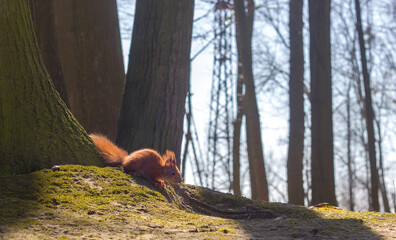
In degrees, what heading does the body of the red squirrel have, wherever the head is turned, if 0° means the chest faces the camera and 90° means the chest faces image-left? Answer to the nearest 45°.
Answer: approximately 270°

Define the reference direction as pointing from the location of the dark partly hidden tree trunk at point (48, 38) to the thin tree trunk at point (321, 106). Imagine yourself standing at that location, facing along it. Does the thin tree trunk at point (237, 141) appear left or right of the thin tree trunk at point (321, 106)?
left

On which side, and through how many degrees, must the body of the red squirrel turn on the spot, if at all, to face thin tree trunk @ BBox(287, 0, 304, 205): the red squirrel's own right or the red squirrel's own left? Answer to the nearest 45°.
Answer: approximately 45° to the red squirrel's own left

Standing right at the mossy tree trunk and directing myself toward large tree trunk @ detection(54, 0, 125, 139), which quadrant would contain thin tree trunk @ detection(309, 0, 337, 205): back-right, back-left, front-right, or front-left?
front-right

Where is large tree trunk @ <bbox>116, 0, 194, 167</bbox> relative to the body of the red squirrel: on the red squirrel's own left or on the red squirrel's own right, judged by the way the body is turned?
on the red squirrel's own left

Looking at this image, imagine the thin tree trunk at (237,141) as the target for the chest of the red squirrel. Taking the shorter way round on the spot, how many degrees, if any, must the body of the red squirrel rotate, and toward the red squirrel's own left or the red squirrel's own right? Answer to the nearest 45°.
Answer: approximately 90° to the red squirrel's own left

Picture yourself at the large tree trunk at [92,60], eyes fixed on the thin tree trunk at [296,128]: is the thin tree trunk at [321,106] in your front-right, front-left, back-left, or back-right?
front-right

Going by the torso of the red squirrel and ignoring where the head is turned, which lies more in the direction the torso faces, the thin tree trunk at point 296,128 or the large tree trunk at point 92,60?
the thin tree trunk
